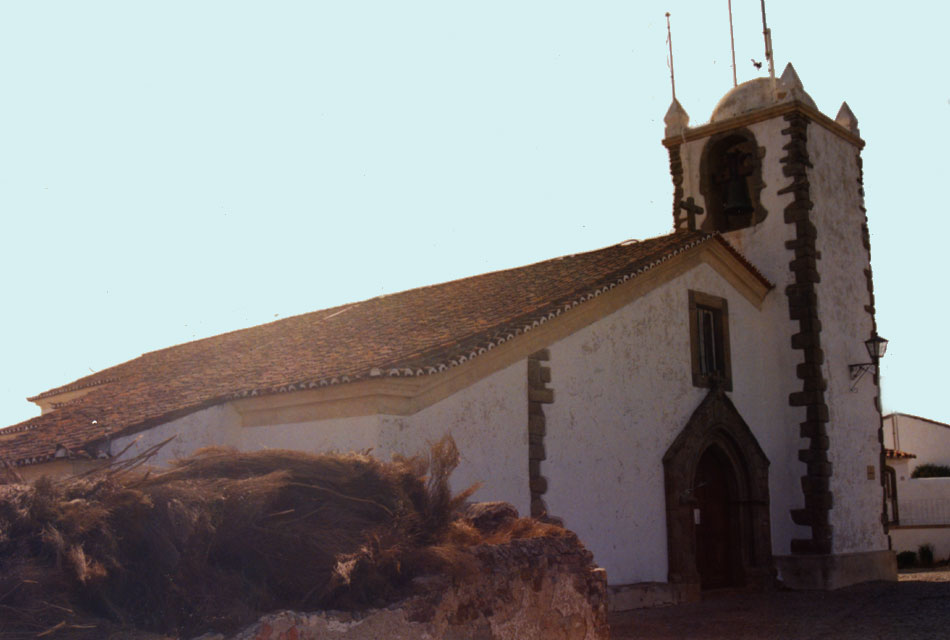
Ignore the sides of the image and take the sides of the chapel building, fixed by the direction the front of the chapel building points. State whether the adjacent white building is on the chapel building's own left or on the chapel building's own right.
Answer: on the chapel building's own left

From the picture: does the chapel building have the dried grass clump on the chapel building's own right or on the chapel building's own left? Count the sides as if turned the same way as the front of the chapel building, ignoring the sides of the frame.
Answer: on the chapel building's own right

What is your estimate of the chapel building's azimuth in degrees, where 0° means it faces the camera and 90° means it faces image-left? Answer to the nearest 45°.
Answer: approximately 315°

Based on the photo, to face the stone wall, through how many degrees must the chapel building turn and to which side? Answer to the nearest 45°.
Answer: approximately 45° to its right

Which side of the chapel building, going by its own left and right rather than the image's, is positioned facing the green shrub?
left
